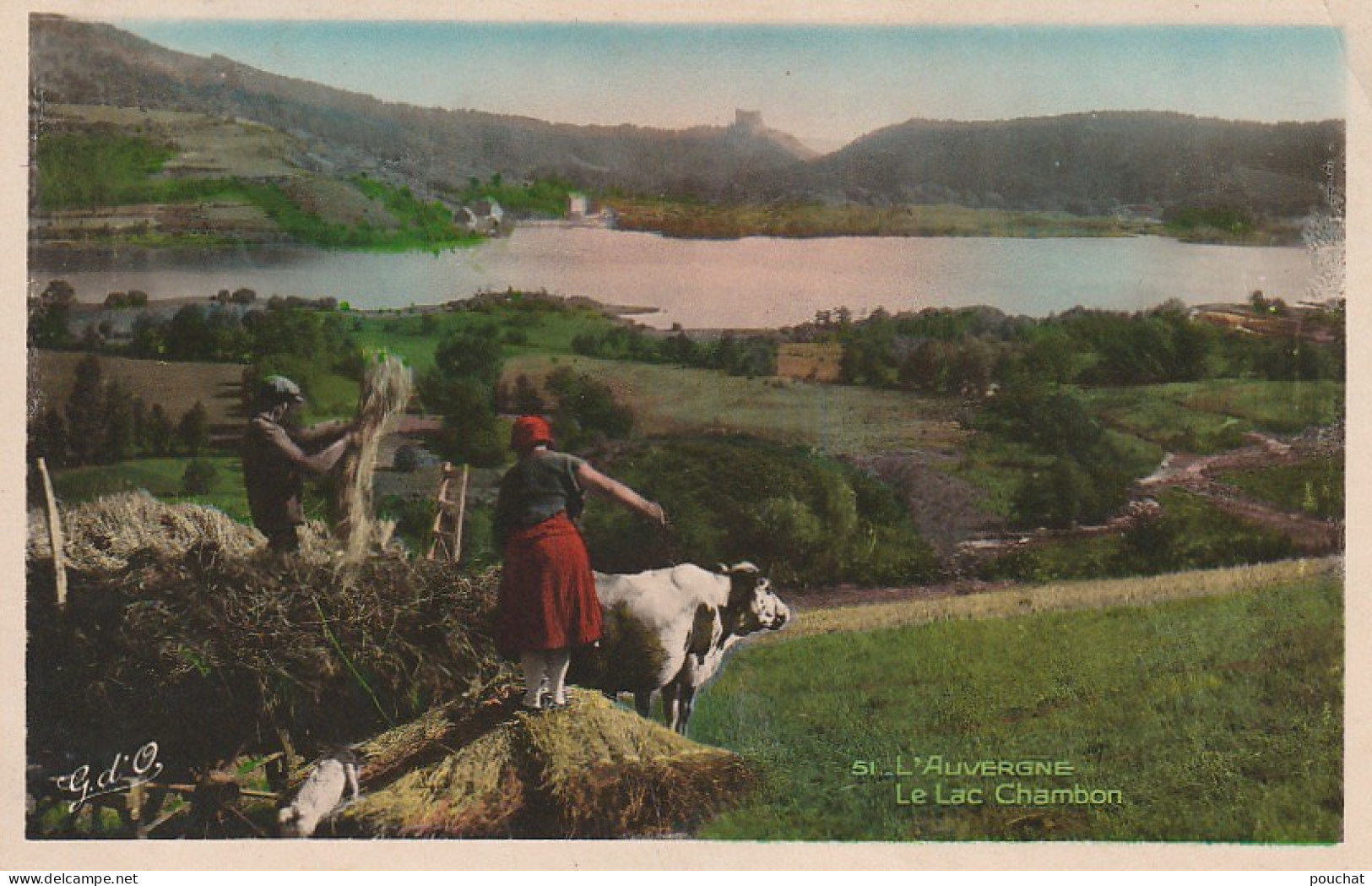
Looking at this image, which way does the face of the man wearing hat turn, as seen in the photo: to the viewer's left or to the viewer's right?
to the viewer's right

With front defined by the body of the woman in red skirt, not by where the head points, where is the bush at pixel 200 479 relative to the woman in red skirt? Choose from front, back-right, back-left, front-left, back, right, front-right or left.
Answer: left

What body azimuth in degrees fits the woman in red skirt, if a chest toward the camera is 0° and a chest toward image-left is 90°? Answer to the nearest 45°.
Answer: approximately 180°

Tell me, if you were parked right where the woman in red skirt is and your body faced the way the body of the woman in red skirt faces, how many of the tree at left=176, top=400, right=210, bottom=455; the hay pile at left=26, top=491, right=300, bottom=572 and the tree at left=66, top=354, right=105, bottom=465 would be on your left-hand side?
3

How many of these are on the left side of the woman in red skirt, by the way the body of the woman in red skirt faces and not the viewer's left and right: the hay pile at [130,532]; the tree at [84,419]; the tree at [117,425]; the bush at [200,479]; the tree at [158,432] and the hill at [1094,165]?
5

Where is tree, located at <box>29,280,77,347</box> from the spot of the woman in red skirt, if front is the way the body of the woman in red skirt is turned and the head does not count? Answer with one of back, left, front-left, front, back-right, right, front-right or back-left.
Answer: left

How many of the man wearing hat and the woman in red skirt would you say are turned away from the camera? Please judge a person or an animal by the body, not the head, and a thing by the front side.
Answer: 1

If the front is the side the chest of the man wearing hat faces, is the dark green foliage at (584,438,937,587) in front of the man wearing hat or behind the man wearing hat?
in front

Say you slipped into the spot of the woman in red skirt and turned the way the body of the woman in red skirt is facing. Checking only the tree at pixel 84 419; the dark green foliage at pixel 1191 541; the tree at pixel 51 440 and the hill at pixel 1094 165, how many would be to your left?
2

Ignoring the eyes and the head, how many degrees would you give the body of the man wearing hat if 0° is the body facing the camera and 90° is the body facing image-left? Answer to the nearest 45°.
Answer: approximately 270°

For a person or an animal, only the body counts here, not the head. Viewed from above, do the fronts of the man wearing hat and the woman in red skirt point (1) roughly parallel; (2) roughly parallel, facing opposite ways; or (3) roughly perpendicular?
roughly perpendicular

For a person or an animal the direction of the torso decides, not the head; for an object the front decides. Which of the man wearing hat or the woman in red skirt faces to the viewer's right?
the man wearing hat

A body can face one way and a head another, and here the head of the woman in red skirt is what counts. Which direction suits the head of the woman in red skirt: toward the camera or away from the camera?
away from the camera
